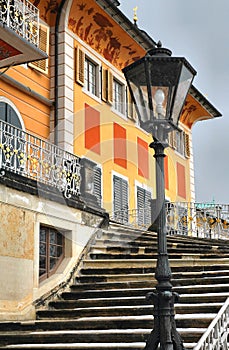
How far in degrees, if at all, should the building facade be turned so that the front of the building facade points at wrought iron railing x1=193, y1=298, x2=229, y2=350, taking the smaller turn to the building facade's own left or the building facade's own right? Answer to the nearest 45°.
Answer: approximately 45° to the building facade's own right

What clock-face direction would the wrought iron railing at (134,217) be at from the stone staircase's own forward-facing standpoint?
The wrought iron railing is roughly at 6 o'clock from the stone staircase.

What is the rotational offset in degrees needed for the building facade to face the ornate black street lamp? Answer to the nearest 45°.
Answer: approximately 45° to its right

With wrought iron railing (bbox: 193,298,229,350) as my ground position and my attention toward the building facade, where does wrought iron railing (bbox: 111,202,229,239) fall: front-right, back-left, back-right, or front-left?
front-right

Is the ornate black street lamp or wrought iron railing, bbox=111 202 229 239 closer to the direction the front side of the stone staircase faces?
the ornate black street lamp

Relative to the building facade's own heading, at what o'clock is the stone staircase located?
The stone staircase is roughly at 1 o'clock from the building facade.

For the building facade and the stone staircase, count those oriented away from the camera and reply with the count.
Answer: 0

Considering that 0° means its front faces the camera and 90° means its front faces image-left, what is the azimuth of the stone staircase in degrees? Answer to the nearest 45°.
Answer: approximately 0°

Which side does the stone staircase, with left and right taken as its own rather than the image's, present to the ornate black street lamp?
front
